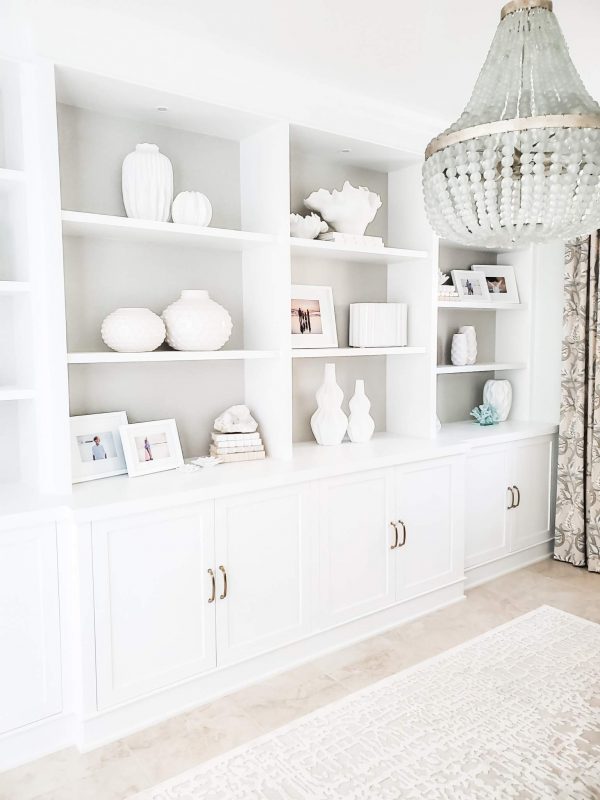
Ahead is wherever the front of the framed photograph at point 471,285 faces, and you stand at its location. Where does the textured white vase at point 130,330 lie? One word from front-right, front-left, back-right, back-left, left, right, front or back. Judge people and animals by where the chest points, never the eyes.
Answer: right

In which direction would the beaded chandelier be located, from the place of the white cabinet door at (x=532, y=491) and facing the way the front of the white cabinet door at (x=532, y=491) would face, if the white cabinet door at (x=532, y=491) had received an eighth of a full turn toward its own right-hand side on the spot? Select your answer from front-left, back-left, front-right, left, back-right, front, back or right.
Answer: front

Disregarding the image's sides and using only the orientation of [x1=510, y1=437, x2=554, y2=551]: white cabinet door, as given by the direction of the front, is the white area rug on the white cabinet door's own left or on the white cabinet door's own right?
on the white cabinet door's own right

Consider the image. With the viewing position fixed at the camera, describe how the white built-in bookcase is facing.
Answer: facing the viewer and to the right of the viewer

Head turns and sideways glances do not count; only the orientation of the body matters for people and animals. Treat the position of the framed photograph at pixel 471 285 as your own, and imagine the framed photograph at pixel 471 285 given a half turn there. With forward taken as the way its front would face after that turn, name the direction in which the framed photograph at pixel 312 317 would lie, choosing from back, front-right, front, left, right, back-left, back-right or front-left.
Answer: left

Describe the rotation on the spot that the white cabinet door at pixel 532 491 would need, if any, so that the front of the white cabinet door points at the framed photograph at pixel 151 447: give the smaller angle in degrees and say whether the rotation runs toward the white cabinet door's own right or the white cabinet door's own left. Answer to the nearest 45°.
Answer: approximately 90° to the white cabinet door's own right

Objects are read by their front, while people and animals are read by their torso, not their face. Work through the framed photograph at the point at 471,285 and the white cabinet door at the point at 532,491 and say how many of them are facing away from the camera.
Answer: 0

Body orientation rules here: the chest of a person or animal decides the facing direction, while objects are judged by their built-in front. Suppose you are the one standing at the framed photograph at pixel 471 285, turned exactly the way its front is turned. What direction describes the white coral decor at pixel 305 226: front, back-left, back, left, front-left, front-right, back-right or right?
right

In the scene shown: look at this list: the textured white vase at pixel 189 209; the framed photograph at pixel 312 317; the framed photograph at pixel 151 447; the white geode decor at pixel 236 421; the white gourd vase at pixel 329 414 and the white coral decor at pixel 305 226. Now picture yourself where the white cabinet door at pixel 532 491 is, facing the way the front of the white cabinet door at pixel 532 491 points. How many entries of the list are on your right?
6

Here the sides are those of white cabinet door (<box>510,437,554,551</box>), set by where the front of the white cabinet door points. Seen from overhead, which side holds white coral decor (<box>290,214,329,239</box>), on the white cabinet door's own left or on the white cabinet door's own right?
on the white cabinet door's own right

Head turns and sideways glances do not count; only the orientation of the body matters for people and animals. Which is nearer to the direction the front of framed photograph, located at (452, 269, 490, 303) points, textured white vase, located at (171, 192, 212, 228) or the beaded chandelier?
the beaded chandelier
